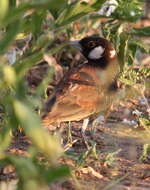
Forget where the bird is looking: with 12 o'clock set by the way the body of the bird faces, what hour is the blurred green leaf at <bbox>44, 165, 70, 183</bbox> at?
The blurred green leaf is roughly at 3 o'clock from the bird.

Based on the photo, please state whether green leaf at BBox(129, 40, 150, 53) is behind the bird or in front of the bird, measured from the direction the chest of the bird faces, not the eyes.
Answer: in front

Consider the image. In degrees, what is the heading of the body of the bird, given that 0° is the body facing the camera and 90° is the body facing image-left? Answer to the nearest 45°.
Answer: approximately 270°

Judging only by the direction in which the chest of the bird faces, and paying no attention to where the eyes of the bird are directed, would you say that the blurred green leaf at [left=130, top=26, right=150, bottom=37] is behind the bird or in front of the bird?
in front

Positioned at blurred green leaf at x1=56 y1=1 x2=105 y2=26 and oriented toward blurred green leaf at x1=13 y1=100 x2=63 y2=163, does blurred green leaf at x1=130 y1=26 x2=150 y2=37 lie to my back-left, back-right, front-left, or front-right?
back-left

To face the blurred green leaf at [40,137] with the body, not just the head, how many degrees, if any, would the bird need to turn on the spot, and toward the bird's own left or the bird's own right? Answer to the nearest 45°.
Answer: approximately 90° to the bird's own right
